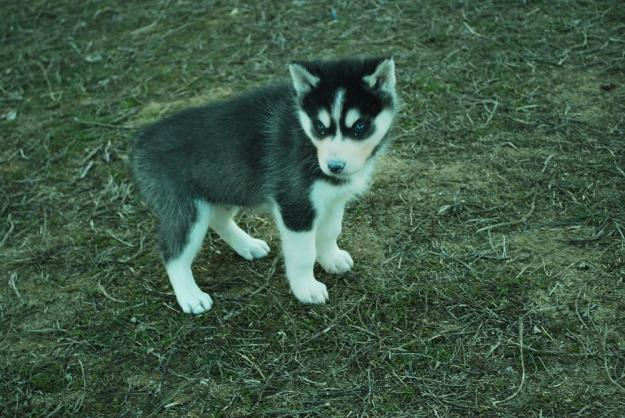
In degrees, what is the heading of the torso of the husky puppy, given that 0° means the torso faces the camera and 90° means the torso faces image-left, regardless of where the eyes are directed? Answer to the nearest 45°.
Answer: approximately 315°
